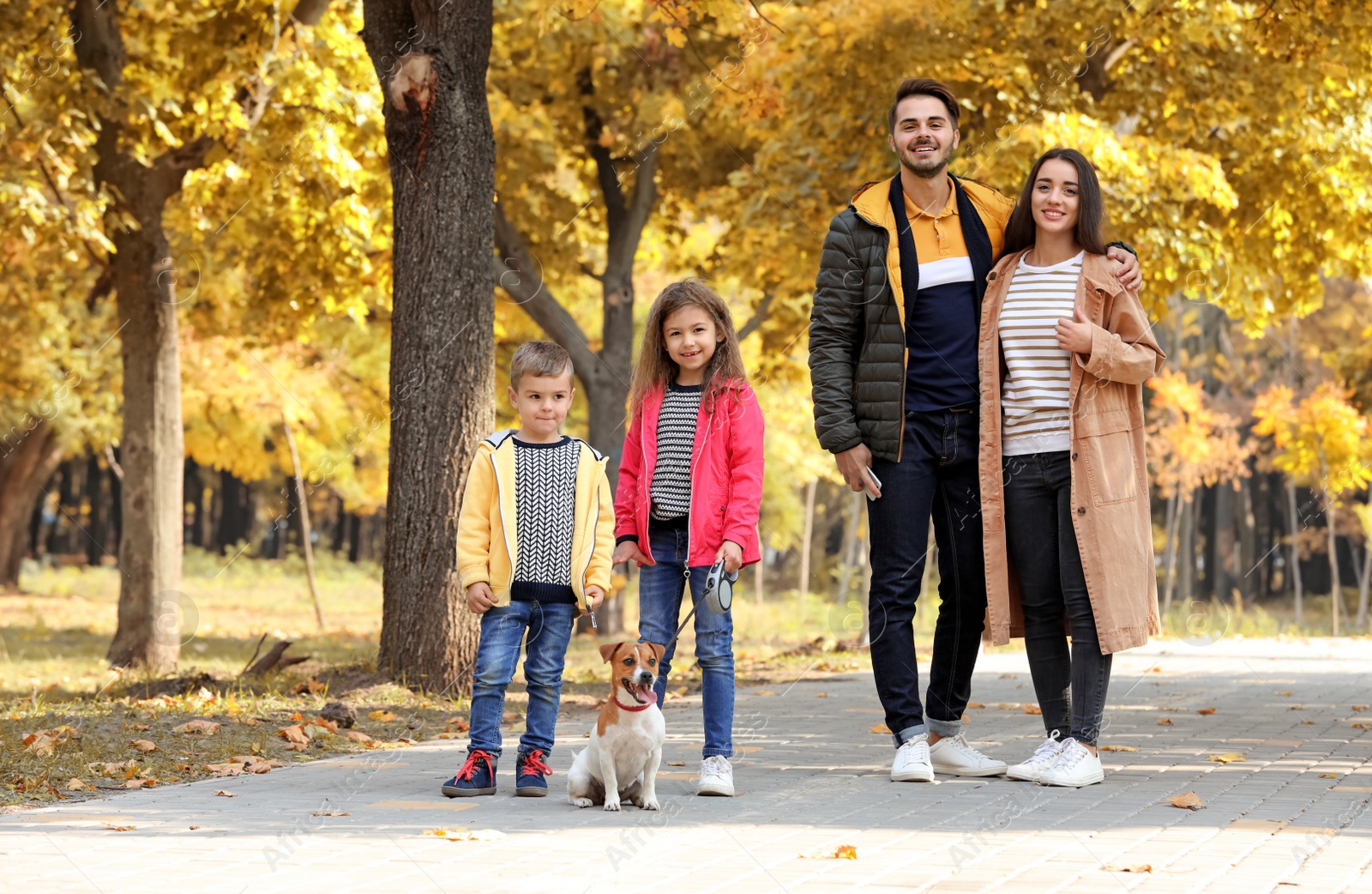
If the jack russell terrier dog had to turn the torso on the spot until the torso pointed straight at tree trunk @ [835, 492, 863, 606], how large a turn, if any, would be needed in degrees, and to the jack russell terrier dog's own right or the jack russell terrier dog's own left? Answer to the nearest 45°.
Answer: approximately 135° to the jack russell terrier dog's own left

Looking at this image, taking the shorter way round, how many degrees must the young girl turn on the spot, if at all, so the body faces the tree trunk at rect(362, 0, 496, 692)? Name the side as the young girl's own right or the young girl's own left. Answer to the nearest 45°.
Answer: approximately 135° to the young girl's own right

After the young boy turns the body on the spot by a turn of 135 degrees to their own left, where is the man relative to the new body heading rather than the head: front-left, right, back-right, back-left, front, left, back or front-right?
front-right

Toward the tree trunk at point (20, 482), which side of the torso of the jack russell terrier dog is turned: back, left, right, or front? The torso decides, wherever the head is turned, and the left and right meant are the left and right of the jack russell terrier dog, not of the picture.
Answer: back

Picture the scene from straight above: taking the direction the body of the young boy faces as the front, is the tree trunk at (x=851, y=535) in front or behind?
behind

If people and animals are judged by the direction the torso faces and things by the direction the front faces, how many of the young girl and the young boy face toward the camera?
2

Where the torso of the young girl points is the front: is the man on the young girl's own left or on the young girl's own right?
on the young girl's own left

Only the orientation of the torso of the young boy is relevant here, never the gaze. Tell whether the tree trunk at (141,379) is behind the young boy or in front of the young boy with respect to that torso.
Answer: behind
